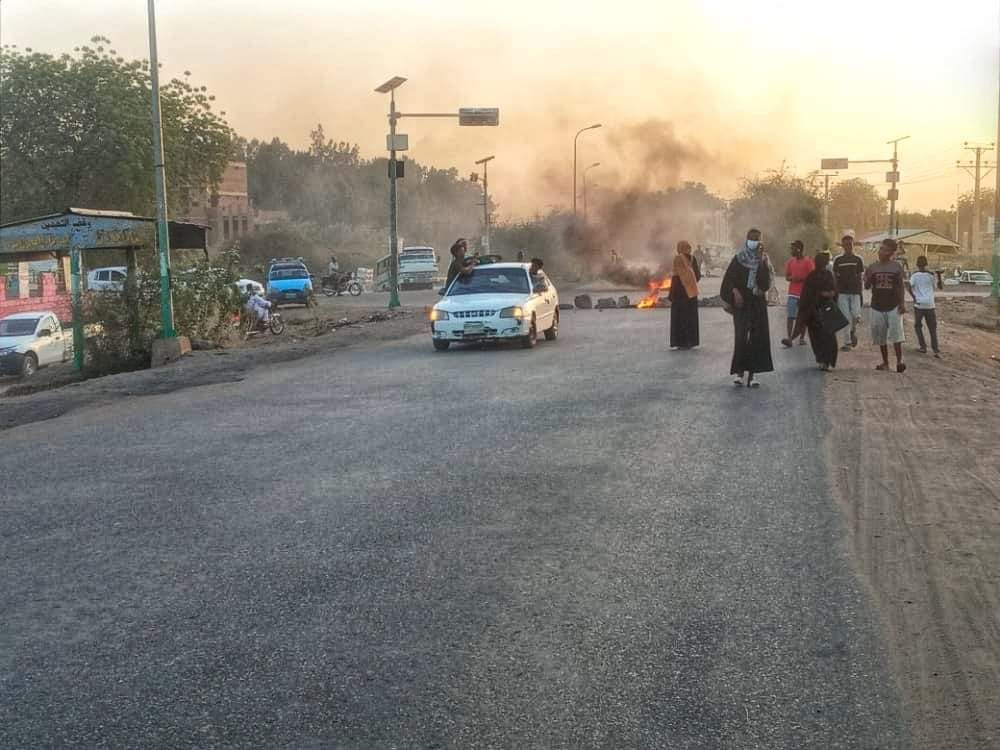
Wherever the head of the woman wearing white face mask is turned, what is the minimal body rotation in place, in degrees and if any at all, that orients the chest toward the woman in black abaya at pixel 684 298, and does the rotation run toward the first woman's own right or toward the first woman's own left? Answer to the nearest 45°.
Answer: approximately 180°

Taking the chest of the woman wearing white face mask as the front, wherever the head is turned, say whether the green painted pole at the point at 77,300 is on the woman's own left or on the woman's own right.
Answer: on the woman's own right

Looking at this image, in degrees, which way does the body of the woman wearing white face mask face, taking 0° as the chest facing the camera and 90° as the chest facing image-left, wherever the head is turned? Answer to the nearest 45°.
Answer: approximately 0°

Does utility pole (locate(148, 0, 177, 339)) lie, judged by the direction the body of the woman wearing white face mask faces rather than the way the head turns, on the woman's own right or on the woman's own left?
on the woman's own right

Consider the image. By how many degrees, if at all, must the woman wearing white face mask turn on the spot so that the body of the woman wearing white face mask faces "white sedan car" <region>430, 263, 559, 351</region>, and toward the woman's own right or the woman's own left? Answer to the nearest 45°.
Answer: approximately 135° to the woman's own right

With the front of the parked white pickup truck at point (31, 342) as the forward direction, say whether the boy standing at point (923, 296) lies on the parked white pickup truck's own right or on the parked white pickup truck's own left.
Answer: on the parked white pickup truck's own left

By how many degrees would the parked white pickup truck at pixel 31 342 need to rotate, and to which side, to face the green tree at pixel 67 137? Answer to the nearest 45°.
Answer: approximately 135° to its right

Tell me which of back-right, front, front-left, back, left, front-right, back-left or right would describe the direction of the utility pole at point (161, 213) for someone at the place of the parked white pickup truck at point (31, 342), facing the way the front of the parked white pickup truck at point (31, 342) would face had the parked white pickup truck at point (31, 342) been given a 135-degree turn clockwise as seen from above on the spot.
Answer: back-right

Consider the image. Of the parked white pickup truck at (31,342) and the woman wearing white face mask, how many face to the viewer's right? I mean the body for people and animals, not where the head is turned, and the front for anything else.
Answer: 0
